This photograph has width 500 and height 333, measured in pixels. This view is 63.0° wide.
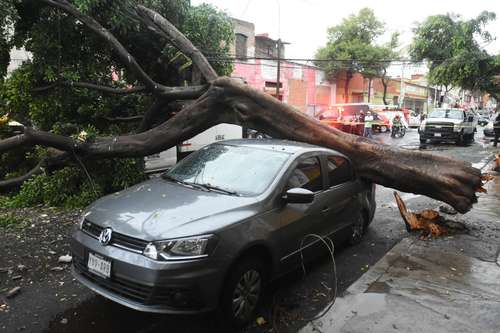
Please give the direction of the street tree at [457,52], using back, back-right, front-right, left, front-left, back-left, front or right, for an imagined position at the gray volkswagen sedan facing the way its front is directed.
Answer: back

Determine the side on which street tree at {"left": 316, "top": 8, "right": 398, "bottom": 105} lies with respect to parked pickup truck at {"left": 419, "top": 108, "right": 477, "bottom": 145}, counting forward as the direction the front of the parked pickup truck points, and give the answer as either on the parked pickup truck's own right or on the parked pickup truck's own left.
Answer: on the parked pickup truck's own right

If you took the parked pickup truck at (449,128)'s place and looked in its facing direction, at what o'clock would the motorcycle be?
The motorcycle is roughly at 3 o'clock from the parked pickup truck.

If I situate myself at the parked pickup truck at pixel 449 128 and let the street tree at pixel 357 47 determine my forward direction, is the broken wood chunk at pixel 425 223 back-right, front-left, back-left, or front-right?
back-left

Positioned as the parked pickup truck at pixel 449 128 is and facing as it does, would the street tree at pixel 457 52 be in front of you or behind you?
behind

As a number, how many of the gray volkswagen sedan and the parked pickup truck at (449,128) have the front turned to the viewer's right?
0

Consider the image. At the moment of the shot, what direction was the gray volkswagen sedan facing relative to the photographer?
facing the viewer and to the left of the viewer

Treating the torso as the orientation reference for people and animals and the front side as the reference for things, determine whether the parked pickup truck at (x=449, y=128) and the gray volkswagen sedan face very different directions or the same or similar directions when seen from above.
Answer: same or similar directions

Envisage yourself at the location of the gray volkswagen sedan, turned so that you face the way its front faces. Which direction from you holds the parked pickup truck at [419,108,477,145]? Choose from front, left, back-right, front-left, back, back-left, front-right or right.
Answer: back
